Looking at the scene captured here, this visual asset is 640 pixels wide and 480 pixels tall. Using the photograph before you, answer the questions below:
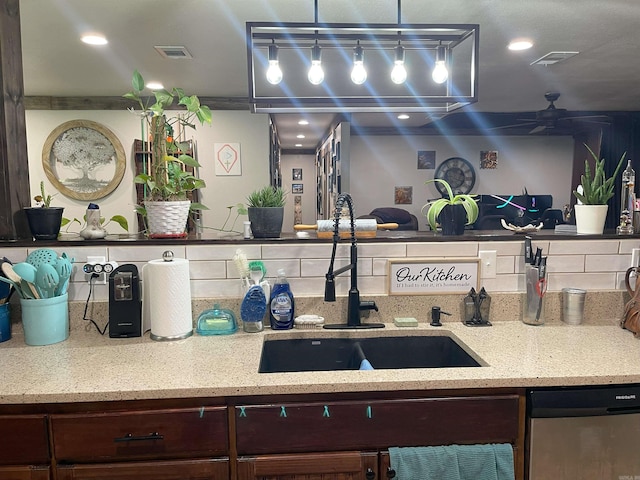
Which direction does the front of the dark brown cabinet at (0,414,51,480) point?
toward the camera

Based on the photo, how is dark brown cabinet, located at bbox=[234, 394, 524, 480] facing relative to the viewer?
toward the camera

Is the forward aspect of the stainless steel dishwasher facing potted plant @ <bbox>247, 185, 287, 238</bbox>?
no

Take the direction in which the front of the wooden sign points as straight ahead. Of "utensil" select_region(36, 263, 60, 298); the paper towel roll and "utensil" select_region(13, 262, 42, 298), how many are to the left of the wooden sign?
0

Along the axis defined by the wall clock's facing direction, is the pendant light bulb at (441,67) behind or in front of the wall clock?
in front

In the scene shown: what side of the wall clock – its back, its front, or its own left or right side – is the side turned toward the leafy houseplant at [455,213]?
front

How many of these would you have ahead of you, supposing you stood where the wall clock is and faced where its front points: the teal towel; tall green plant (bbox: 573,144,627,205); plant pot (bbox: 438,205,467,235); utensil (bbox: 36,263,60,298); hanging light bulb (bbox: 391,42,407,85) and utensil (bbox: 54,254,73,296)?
6

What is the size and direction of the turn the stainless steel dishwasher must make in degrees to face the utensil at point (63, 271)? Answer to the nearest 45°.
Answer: approximately 90° to its right

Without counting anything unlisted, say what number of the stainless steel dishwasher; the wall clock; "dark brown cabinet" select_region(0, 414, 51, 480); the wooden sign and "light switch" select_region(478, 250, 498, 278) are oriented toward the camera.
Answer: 5

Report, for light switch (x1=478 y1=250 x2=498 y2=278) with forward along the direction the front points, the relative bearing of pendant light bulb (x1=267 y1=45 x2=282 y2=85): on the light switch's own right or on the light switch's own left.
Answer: on the light switch's own right

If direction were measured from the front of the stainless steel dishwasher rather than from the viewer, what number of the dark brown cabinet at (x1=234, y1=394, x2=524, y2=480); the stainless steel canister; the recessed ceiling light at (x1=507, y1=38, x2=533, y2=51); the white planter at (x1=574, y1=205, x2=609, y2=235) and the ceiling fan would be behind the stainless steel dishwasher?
4

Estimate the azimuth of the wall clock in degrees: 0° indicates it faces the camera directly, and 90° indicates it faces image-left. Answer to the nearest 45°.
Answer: approximately 0°

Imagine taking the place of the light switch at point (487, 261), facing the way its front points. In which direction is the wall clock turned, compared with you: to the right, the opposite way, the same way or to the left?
the same way

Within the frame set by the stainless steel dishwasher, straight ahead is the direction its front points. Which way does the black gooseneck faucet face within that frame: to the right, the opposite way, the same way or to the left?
the same way

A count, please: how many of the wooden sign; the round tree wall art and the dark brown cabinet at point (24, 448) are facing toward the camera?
3

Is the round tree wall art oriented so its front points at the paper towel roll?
yes

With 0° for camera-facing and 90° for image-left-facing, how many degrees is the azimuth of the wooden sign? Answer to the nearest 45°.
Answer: approximately 0°

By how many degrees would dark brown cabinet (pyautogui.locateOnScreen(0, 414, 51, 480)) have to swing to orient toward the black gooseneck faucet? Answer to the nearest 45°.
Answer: approximately 90° to its left
